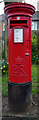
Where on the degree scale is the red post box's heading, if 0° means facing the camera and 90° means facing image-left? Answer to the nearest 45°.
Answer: approximately 0°
